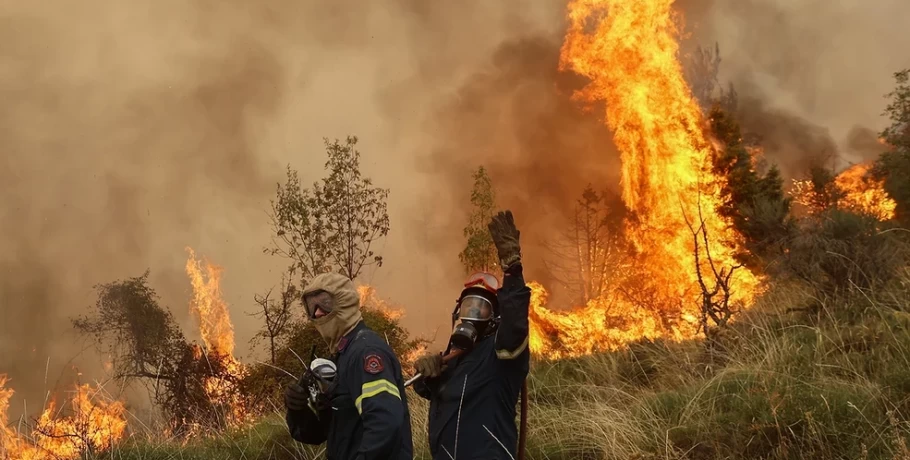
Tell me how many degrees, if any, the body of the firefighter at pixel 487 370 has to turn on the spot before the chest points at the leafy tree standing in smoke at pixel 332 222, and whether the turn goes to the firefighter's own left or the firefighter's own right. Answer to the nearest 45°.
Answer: approximately 135° to the firefighter's own right

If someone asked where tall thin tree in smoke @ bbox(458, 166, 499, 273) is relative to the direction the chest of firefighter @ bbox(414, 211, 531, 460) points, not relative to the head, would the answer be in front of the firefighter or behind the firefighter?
behind

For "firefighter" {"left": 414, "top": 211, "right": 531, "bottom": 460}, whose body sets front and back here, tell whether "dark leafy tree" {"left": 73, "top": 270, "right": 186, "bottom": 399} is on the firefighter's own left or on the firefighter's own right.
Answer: on the firefighter's own right

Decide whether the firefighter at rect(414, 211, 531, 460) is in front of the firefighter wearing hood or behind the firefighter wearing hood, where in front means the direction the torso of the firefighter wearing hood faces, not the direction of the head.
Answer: behind

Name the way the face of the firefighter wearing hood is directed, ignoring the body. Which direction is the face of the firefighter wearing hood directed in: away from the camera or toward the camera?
toward the camera

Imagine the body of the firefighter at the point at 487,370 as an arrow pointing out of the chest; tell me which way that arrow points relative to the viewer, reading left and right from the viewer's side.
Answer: facing the viewer and to the left of the viewer

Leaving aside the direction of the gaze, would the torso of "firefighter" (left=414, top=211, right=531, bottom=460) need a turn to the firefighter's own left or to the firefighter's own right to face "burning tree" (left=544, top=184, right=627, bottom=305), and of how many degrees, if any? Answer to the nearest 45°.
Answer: approximately 135° to the firefighter's own right

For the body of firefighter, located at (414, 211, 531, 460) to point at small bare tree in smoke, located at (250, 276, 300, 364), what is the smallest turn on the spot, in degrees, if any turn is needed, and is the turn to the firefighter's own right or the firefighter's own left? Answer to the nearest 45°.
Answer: approximately 135° to the firefighter's own right

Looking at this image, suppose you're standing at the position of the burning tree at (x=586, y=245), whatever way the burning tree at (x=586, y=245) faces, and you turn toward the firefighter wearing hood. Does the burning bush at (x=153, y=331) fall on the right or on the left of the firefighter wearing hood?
right

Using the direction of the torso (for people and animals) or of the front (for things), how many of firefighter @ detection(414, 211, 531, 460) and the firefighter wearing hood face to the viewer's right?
0
